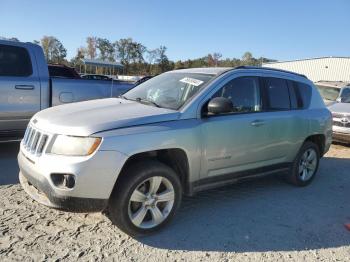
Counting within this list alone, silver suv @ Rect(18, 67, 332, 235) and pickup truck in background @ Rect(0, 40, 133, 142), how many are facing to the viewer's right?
0

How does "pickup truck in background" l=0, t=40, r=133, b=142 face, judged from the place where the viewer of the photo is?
facing to the left of the viewer

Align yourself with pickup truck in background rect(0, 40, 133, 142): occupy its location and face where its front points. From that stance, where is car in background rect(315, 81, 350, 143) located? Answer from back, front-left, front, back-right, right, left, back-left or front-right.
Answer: back

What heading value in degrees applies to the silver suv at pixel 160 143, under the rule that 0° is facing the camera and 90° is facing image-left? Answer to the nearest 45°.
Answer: approximately 45°

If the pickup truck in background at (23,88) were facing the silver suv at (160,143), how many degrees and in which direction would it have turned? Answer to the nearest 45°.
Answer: approximately 135° to its left

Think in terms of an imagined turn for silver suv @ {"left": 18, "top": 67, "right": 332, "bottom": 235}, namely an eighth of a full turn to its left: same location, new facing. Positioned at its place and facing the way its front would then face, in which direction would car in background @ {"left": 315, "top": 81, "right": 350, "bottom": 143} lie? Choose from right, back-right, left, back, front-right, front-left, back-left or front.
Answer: back-left

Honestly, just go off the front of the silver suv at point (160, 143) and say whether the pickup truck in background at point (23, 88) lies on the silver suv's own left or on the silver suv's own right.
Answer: on the silver suv's own right

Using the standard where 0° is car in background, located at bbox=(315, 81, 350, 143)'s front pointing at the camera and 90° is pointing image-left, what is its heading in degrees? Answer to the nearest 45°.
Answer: approximately 45°
